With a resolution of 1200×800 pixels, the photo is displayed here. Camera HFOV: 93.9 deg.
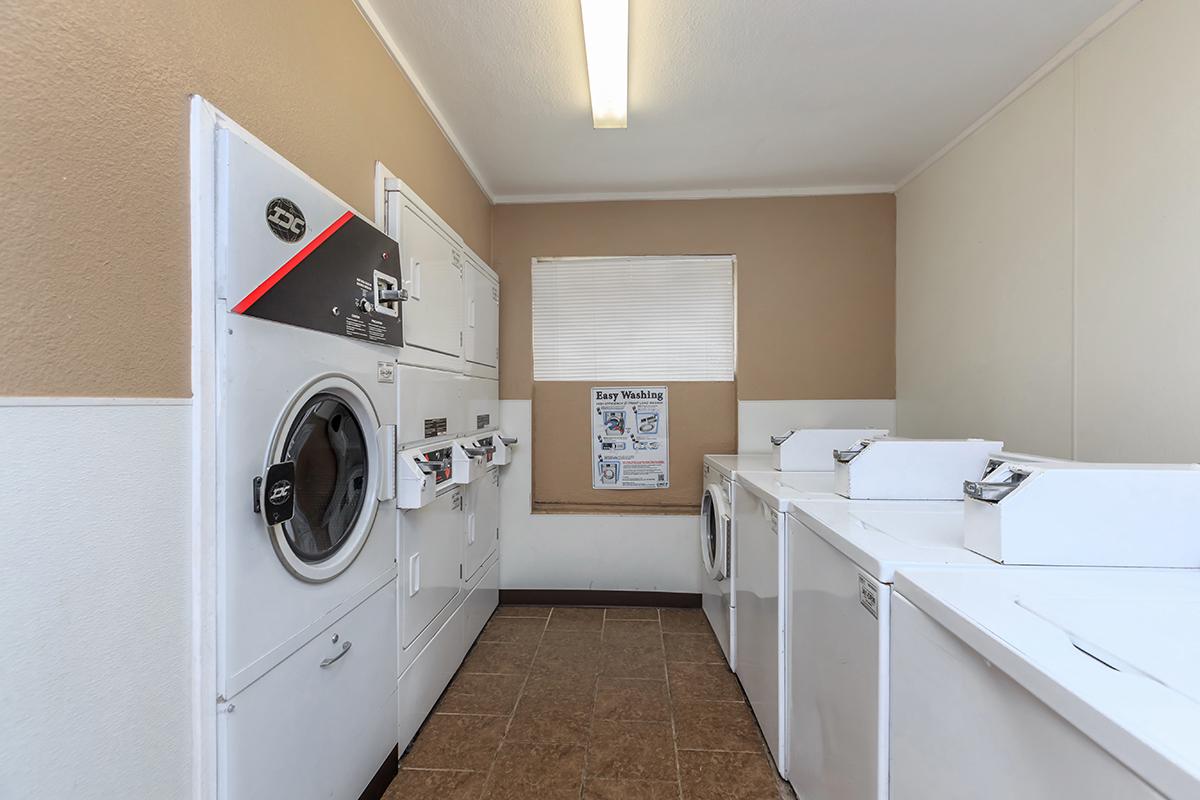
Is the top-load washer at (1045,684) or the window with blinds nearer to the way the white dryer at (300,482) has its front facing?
the top-load washer

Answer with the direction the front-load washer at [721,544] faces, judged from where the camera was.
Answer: facing to the left of the viewer

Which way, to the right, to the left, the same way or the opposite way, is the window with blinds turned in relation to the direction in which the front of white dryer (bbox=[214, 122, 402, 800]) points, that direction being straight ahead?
to the right

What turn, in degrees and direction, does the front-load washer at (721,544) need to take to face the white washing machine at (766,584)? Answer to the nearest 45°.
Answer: approximately 90° to its left

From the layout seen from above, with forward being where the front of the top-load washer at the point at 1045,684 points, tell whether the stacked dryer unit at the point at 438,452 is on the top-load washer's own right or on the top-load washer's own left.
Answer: on the top-load washer's own right

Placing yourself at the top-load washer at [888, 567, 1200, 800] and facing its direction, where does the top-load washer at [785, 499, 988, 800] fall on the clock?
the top-load washer at [785, 499, 988, 800] is roughly at 3 o'clock from the top-load washer at [888, 567, 1200, 800].

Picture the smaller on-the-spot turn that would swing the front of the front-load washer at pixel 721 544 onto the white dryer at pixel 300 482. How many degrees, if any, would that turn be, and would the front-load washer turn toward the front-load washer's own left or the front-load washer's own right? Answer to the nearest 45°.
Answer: approximately 45° to the front-load washer's own left

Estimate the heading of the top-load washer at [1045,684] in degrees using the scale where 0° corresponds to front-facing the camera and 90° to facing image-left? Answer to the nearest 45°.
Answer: approximately 45°

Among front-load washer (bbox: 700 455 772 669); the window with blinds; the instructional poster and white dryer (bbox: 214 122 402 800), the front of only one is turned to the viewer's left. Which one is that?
the front-load washer

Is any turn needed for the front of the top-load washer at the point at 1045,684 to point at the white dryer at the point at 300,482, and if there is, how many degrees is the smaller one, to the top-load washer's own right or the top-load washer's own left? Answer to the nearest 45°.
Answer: approximately 45° to the top-load washer's own right

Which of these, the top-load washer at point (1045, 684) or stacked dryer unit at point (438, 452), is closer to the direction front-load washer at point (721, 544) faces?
the stacked dryer unit

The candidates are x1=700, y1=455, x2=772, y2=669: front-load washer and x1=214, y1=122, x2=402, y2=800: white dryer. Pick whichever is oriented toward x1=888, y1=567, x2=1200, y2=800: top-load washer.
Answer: the white dryer

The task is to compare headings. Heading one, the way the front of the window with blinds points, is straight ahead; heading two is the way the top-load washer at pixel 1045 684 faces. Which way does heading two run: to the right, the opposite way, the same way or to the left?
to the right

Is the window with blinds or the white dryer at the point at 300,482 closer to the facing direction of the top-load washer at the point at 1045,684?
the white dryer

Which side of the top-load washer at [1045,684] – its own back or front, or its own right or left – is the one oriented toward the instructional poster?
right
